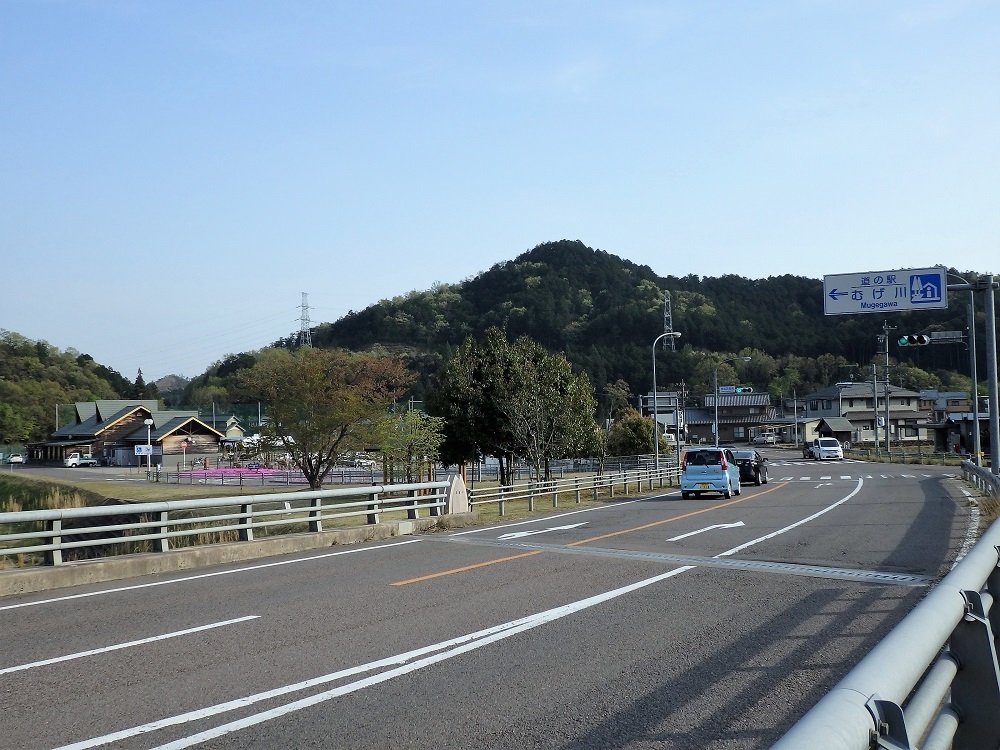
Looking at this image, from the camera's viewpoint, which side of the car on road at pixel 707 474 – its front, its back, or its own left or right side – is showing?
back

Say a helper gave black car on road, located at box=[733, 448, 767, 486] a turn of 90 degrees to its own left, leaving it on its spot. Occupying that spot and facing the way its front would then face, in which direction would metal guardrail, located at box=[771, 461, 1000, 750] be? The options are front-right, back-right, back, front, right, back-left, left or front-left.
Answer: back-left

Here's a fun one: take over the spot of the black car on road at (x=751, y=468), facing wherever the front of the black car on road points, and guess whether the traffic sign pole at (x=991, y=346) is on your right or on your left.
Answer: on your right

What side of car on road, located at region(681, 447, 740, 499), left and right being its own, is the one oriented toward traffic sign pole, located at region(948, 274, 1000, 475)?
right

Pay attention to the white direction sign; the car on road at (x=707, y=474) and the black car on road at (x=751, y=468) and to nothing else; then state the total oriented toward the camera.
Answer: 1

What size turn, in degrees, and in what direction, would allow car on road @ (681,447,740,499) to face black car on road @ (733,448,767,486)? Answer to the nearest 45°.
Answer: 0° — it already faces it

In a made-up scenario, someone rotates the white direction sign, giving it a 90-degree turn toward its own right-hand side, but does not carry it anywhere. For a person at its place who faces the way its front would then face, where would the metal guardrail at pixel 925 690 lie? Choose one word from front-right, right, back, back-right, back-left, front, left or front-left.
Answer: left

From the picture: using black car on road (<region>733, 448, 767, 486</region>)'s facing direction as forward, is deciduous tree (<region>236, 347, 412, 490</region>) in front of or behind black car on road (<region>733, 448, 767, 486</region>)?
behind

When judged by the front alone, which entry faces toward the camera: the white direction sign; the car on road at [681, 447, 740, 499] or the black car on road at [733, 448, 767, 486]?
the white direction sign

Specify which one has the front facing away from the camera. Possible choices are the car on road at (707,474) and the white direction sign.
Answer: the car on road

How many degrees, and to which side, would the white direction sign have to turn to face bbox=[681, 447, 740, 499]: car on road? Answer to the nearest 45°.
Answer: approximately 90° to its right

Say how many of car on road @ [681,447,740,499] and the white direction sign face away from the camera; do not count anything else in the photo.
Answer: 1

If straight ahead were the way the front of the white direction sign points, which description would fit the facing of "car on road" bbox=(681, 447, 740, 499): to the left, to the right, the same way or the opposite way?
the opposite way

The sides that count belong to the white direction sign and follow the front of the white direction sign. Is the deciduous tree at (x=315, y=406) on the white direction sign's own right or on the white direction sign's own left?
on the white direction sign's own right

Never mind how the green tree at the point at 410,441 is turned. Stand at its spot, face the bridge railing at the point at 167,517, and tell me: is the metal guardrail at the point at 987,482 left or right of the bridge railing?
left

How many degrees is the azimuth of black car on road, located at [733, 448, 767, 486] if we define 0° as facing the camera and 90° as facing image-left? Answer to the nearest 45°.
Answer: approximately 225°
